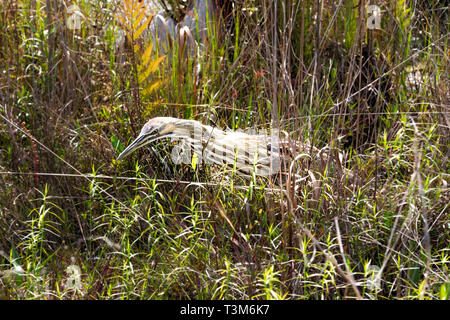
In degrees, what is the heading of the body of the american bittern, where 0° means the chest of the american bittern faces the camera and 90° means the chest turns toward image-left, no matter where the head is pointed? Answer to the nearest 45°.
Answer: approximately 90°
